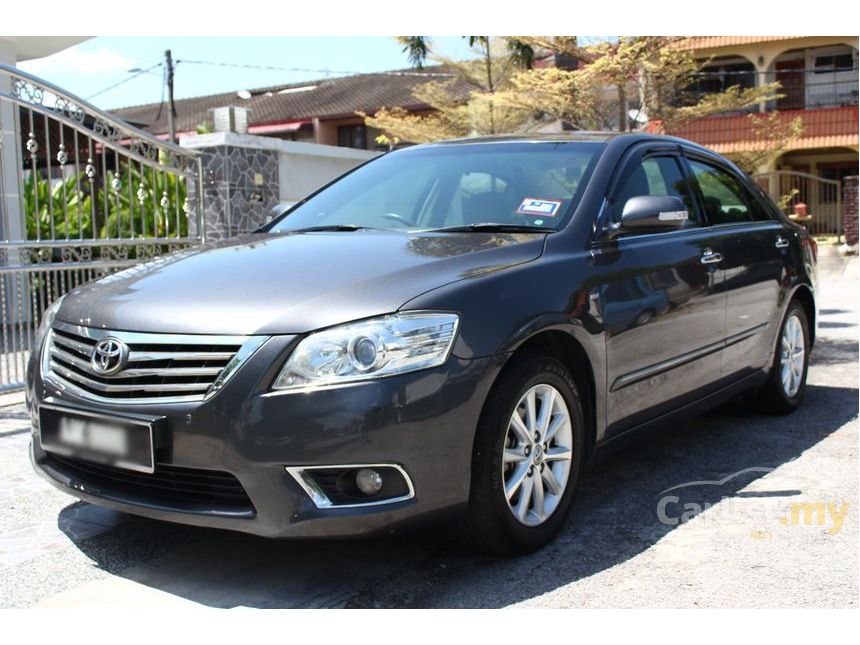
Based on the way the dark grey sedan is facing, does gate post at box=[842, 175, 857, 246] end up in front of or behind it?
behind

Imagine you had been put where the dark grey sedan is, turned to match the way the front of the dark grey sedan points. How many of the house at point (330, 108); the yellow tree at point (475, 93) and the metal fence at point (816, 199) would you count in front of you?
0

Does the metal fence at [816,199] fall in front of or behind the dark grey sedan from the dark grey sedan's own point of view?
behind

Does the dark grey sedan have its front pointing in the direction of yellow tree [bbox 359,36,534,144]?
no

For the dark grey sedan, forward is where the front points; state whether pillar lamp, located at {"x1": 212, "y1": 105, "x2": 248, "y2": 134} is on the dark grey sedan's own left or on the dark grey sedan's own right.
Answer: on the dark grey sedan's own right

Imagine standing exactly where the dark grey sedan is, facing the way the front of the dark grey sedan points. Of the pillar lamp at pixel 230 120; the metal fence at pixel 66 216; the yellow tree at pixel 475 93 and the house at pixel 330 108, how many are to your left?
0

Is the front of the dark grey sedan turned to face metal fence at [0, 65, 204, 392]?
no

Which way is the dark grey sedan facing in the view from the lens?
facing the viewer and to the left of the viewer

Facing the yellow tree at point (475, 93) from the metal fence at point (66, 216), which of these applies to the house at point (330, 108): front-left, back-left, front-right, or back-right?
front-left

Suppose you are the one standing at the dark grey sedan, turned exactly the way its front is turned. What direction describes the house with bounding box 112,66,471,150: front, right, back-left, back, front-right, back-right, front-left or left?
back-right
